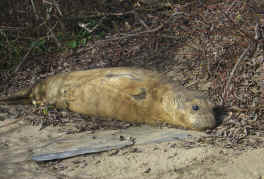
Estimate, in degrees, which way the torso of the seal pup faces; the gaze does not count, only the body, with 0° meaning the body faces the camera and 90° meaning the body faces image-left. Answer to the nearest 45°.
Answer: approximately 270°
